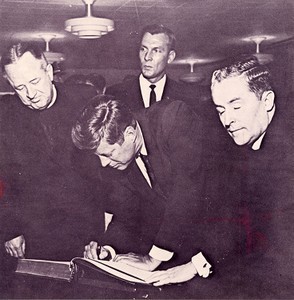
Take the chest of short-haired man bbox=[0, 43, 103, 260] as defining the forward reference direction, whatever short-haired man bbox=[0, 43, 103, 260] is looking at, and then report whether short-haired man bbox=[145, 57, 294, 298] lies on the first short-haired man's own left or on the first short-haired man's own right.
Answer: on the first short-haired man's own left

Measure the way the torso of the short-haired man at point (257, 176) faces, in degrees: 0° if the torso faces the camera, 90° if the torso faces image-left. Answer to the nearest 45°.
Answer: approximately 45°

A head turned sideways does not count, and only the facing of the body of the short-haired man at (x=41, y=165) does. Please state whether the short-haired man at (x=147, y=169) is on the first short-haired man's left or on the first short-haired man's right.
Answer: on the first short-haired man's left

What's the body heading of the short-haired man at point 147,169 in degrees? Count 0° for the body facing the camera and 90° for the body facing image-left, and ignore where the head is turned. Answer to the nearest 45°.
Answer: approximately 45°

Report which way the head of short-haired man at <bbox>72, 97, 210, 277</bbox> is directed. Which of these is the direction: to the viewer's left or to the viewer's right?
to the viewer's left
